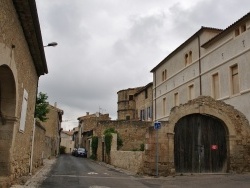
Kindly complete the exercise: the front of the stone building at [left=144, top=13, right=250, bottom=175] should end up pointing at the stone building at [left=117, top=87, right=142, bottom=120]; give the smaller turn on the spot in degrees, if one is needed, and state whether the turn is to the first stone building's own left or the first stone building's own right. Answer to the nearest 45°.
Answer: approximately 135° to the first stone building's own right

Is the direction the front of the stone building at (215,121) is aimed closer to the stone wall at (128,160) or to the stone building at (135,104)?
the stone wall

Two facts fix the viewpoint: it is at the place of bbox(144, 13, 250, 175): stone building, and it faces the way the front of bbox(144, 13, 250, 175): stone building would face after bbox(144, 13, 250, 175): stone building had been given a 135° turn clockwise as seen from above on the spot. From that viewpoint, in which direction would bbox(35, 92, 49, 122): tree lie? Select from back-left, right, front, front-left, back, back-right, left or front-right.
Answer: front-left

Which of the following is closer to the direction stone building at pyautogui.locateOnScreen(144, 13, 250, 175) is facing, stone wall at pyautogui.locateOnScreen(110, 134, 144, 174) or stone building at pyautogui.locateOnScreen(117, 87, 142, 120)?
the stone wall

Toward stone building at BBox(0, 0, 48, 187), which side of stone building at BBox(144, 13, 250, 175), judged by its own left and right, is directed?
front

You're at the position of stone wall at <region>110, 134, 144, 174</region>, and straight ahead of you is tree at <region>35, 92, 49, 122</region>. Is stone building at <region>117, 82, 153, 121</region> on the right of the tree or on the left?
right

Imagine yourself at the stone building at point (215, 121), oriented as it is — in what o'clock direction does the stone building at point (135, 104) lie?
the stone building at point (135, 104) is roughly at 4 o'clock from the stone building at point (215, 121).

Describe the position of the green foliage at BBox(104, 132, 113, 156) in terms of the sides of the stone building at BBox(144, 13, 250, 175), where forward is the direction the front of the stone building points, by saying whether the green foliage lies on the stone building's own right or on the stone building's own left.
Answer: on the stone building's own right

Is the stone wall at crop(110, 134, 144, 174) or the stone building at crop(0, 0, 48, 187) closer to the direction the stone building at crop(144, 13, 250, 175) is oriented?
the stone building

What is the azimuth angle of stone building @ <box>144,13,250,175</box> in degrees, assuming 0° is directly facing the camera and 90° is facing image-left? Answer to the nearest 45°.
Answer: approximately 45°
